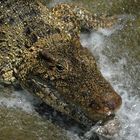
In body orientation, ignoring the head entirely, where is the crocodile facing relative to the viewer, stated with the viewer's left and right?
facing the viewer and to the right of the viewer
